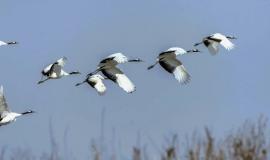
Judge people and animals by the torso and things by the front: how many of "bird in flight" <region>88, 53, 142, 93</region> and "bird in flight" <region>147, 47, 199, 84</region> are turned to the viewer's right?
2

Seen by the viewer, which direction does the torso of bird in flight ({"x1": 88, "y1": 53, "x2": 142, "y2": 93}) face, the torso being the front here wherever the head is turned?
to the viewer's right

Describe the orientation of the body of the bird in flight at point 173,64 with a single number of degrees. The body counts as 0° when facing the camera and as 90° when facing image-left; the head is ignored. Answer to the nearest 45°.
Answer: approximately 270°

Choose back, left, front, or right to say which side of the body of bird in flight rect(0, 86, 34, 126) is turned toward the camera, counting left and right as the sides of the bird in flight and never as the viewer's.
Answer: right

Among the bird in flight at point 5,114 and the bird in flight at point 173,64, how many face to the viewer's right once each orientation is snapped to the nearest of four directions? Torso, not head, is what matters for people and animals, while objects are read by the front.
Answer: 2

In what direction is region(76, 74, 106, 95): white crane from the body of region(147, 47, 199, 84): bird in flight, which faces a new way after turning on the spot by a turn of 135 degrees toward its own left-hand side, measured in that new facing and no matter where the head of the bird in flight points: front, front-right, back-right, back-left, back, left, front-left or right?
front-left
